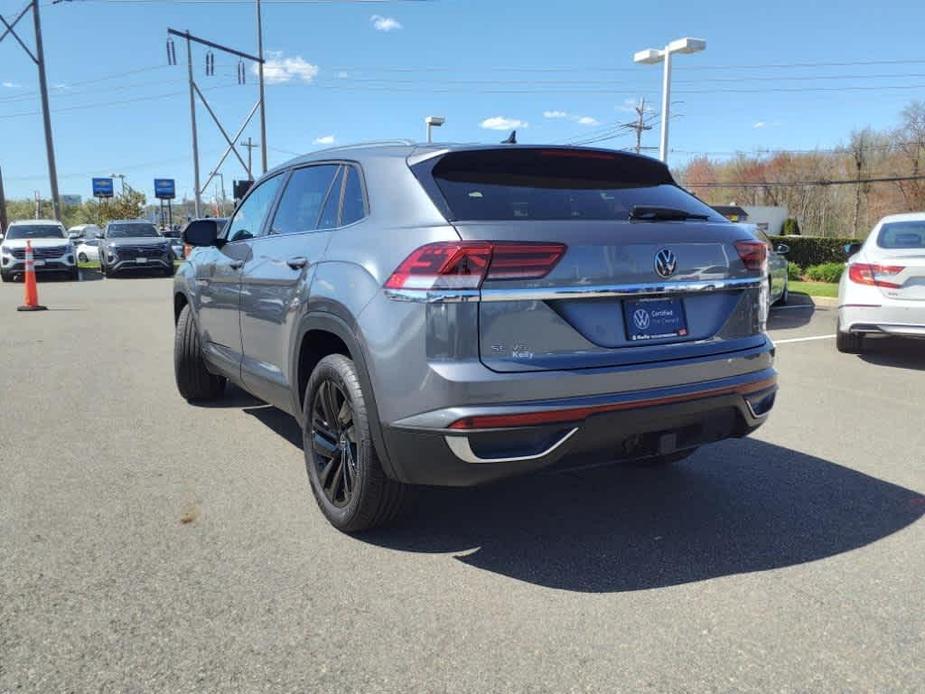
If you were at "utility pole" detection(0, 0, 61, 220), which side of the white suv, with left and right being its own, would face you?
back

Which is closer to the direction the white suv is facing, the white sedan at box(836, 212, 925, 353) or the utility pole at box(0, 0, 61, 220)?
the white sedan

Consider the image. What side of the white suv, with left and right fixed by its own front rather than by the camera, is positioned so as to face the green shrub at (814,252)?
left

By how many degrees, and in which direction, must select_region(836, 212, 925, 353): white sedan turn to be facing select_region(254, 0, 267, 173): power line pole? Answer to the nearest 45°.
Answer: approximately 45° to its left

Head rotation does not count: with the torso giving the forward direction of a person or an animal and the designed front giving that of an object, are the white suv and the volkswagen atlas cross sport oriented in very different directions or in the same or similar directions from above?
very different directions

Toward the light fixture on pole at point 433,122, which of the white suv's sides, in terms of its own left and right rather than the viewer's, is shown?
left

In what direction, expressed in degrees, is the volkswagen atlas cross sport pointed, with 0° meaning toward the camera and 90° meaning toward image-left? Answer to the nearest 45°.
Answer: approximately 135°

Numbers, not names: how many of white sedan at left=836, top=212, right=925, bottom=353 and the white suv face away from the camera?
1

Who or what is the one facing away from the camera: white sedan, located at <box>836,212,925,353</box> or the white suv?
the white sedan

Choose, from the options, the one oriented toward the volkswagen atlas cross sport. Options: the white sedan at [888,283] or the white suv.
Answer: the white suv

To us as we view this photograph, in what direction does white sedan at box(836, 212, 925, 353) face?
facing away from the viewer

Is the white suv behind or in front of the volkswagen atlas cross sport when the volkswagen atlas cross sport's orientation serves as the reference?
in front

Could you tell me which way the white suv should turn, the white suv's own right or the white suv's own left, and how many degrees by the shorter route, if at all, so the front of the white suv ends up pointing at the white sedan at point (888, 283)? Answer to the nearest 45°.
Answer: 0° — it already faces it

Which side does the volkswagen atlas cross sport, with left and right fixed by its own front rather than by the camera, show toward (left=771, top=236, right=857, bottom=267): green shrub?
right
